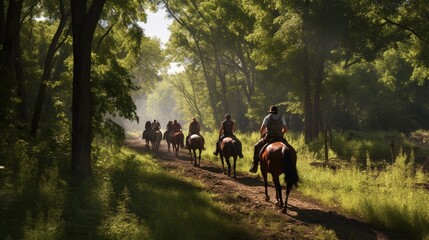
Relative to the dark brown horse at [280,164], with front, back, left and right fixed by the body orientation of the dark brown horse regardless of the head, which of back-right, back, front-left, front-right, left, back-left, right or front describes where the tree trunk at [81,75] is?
front-left

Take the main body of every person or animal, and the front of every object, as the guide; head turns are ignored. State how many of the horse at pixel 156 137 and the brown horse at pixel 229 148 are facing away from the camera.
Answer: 2

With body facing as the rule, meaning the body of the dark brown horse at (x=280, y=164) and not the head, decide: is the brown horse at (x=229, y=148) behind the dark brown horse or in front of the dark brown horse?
in front

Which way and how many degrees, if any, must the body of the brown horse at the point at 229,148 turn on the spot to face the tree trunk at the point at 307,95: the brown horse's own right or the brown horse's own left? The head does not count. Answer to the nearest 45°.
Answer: approximately 45° to the brown horse's own right

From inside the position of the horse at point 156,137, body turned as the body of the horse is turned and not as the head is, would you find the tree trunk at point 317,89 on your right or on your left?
on your right

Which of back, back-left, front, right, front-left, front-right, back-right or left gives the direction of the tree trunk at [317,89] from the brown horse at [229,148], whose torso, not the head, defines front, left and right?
front-right

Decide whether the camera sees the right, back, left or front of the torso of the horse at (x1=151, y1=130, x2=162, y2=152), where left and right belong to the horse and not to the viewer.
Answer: back

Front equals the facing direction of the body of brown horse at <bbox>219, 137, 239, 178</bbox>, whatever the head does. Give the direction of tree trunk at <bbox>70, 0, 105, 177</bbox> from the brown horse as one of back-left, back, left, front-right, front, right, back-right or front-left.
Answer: back-left

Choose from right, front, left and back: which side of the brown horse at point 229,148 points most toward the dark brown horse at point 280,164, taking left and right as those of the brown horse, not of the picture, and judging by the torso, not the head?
back

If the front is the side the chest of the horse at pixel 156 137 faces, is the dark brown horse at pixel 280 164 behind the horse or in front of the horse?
behind

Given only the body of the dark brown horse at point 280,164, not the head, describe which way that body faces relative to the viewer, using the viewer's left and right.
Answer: facing away from the viewer and to the left of the viewer

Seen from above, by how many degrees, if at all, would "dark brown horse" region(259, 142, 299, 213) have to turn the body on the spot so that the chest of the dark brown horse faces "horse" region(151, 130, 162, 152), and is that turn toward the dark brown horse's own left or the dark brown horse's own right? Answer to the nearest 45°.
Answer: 0° — it already faces it

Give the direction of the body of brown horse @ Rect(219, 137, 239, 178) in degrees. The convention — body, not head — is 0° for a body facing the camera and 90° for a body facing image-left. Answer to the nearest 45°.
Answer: approximately 180°
